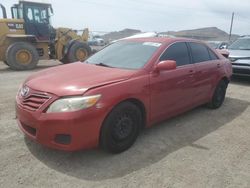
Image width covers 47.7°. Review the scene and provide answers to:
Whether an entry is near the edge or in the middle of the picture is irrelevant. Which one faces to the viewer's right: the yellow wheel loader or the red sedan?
the yellow wheel loader

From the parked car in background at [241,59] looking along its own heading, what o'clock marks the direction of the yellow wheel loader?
The yellow wheel loader is roughly at 3 o'clock from the parked car in background.

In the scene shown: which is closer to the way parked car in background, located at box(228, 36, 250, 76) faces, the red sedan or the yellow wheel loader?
the red sedan

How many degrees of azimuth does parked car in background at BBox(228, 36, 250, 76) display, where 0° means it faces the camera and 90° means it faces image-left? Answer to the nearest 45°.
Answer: approximately 0°

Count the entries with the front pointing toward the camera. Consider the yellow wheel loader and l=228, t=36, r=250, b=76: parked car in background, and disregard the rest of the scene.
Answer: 1

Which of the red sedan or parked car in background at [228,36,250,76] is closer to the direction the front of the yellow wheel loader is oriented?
the parked car in background

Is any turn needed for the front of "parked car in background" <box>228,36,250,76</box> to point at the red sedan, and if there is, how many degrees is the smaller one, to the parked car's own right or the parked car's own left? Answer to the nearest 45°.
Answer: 0° — it already faces it

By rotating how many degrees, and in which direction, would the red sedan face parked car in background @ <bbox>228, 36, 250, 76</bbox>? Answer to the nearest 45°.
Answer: approximately 180°

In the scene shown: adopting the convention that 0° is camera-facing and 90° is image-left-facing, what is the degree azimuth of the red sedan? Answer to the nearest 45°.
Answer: approximately 45°

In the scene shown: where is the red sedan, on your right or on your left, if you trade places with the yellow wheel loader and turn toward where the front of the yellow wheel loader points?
on your right

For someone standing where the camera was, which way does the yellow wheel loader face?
facing to the right of the viewer
